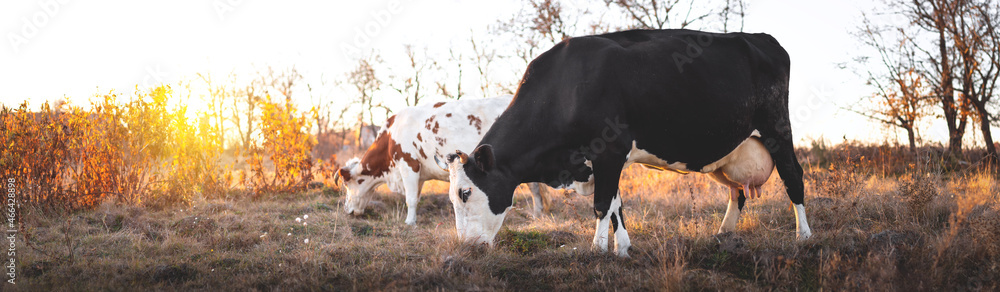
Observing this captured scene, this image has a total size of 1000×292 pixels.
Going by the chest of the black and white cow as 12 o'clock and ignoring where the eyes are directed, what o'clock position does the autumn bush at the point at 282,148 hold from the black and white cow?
The autumn bush is roughly at 1 o'clock from the black and white cow.

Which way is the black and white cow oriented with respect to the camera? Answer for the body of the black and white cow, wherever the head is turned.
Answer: to the viewer's left

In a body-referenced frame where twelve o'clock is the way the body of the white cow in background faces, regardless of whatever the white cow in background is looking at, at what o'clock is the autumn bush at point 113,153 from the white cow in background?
The autumn bush is roughly at 12 o'clock from the white cow in background.

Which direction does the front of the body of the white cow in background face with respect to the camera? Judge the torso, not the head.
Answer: to the viewer's left
